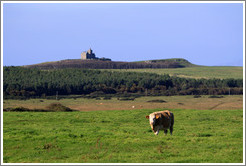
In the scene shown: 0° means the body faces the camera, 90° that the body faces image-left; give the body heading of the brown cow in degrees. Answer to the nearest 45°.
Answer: approximately 45°
